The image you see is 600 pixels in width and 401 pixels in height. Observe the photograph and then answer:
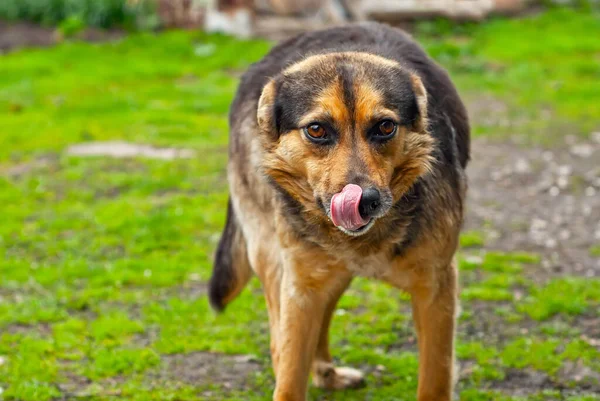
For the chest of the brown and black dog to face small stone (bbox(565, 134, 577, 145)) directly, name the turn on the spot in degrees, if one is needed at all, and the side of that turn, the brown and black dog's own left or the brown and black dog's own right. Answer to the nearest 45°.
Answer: approximately 180°

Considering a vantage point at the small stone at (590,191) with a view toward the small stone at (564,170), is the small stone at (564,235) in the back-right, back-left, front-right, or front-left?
back-left

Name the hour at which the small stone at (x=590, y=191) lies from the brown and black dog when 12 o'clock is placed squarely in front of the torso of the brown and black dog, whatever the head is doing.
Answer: The small stone is roughly at 7 o'clock from the brown and black dog.

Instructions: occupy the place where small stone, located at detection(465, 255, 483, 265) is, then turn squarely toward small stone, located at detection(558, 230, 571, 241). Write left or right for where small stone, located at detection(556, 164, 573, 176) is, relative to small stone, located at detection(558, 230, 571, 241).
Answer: left

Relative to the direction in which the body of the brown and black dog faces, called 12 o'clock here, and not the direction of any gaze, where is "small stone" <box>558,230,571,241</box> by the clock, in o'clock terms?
The small stone is roughly at 7 o'clock from the brown and black dog.

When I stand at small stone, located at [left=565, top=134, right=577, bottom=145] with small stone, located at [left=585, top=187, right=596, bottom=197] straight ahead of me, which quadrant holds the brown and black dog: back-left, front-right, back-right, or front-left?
front-right

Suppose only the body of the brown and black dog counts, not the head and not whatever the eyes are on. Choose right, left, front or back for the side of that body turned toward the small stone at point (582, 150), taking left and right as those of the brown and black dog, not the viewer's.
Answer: back

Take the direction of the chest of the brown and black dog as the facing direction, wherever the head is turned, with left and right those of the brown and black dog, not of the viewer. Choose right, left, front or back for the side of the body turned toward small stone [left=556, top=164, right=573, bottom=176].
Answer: back

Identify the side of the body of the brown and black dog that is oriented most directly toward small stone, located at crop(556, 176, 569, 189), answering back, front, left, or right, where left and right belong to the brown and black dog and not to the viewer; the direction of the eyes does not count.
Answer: back

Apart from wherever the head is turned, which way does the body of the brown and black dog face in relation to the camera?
toward the camera

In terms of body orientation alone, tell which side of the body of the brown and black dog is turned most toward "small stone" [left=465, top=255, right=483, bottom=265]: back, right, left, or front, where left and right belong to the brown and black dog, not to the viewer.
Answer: back

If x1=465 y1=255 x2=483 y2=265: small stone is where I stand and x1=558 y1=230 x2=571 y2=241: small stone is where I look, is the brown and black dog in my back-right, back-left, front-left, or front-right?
back-right
